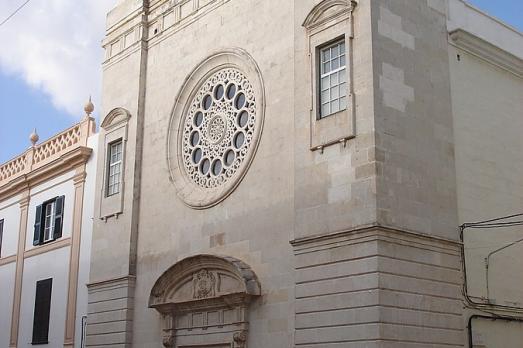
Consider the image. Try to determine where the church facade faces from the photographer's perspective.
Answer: facing the viewer and to the left of the viewer

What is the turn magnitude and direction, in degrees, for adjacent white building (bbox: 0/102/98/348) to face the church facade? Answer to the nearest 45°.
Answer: approximately 90° to its left

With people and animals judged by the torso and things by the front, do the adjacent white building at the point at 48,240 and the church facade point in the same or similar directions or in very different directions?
same or similar directions

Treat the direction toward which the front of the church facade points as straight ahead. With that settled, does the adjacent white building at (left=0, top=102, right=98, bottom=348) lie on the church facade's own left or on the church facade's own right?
on the church facade's own right

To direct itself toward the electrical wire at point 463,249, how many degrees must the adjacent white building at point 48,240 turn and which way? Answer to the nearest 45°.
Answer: approximately 90° to its left
